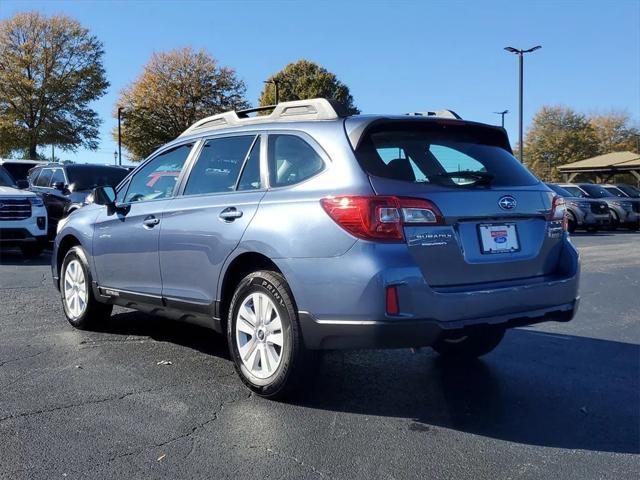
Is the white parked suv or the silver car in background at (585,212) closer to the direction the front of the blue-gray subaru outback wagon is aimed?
the white parked suv

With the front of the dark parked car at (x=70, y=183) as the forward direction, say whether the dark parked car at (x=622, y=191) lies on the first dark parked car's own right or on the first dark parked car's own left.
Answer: on the first dark parked car's own left

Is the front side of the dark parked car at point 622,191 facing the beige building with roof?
no

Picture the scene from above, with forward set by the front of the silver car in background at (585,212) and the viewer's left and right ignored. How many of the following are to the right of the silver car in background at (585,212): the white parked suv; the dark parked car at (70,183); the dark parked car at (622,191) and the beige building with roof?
2

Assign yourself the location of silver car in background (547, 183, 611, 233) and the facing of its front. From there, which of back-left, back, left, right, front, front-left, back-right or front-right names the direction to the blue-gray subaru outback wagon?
front-right

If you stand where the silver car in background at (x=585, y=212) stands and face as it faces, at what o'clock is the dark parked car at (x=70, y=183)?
The dark parked car is roughly at 3 o'clock from the silver car in background.

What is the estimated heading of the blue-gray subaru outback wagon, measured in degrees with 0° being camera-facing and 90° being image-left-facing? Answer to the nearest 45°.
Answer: approximately 135°

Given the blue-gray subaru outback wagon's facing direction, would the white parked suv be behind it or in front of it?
in front

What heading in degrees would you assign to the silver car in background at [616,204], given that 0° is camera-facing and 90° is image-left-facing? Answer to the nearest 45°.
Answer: approximately 315°
